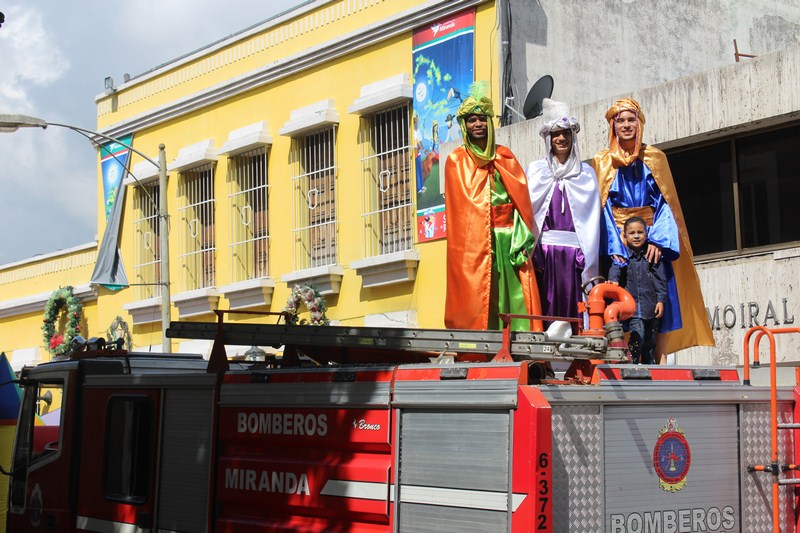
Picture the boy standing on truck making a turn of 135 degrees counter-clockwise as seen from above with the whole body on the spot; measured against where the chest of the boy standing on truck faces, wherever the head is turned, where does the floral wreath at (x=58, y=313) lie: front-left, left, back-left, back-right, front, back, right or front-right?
left

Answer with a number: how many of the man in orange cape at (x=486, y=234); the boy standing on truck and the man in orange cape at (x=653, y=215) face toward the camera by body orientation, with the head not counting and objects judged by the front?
3

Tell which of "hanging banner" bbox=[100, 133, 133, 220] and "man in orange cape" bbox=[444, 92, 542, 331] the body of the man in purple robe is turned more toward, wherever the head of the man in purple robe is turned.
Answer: the man in orange cape

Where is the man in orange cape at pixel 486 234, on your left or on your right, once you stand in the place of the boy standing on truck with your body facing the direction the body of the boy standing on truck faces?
on your right

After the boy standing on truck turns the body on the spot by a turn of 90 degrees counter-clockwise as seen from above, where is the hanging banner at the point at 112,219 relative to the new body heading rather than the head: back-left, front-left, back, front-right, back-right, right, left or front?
back-left

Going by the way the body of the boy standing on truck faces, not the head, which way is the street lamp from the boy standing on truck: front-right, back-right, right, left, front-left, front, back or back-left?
back-right

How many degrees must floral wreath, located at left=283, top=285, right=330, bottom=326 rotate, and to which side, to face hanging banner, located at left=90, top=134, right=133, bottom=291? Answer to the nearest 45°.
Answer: approximately 135° to its right

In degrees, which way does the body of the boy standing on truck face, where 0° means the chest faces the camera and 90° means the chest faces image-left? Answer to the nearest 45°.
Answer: approximately 0°

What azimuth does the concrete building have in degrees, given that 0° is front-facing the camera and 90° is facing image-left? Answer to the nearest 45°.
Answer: approximately 45°

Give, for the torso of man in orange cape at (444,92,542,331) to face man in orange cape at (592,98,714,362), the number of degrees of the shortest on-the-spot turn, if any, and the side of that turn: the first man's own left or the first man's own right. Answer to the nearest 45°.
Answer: approximately 90° to the first man's own left

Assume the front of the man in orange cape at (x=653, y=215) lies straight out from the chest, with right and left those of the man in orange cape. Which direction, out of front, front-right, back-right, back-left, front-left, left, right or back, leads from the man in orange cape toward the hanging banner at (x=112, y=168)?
back-right

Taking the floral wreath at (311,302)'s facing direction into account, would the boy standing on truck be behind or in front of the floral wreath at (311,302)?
in front
